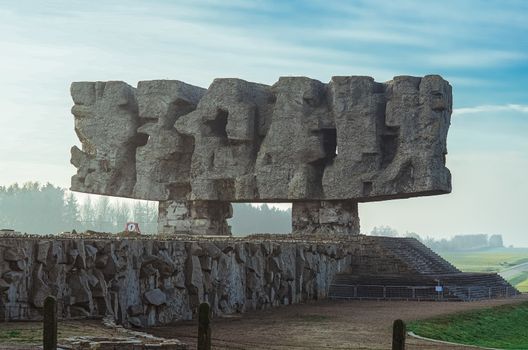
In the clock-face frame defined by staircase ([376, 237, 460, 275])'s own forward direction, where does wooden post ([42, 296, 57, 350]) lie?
The wooden post is roughly at 2 o'clock from the staircase.

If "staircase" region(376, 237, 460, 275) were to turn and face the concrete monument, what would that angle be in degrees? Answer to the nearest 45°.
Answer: approximately 180°

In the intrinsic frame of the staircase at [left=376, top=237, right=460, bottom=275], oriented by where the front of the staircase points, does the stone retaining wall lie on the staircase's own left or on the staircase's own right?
on the staircase's own right

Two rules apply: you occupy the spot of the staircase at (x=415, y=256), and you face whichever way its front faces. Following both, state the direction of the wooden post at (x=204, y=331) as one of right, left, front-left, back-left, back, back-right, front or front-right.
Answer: front-right
